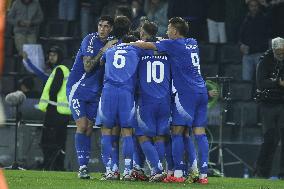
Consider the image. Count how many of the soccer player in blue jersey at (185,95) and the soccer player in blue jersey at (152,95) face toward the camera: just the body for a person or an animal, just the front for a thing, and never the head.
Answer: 0

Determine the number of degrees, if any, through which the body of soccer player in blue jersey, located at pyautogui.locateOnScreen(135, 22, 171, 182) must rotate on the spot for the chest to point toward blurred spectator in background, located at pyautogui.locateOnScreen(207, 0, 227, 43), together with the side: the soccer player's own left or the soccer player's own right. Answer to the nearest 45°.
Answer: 0° — they already face them

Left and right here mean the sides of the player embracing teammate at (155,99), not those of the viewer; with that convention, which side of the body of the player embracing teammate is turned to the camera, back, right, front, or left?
back

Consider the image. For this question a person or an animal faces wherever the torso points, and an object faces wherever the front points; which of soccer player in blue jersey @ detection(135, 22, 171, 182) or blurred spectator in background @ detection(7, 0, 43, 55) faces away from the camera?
the soccer player in blue jersey

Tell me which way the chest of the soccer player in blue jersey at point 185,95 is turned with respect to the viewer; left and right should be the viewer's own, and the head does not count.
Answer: facing away from the viewer and to the left of the viewer

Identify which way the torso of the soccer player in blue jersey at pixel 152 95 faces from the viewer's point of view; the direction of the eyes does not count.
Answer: away from the camera

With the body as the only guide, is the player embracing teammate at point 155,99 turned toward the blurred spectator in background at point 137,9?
yes

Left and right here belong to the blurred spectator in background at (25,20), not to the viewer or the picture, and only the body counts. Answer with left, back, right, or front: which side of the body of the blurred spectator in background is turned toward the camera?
front

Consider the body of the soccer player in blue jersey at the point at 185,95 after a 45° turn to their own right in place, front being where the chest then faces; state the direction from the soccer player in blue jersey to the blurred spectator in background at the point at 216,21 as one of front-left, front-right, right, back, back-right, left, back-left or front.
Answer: front

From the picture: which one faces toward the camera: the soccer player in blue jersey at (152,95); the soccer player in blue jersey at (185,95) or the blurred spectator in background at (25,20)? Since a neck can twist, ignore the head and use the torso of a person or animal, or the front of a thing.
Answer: the blurred spectator in background

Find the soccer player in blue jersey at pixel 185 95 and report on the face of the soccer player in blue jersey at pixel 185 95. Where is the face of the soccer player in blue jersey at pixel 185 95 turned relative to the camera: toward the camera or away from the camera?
away from the camera

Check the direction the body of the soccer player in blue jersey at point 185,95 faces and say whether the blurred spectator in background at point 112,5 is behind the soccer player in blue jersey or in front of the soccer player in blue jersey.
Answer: in front

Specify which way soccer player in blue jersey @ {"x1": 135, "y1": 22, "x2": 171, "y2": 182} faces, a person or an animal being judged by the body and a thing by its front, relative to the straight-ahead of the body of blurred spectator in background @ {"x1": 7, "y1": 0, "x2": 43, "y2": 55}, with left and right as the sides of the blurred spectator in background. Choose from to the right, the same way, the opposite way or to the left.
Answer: the opposite way

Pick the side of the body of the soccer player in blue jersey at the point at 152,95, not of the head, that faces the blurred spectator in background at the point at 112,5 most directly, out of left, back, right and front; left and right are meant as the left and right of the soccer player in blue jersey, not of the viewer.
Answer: front
